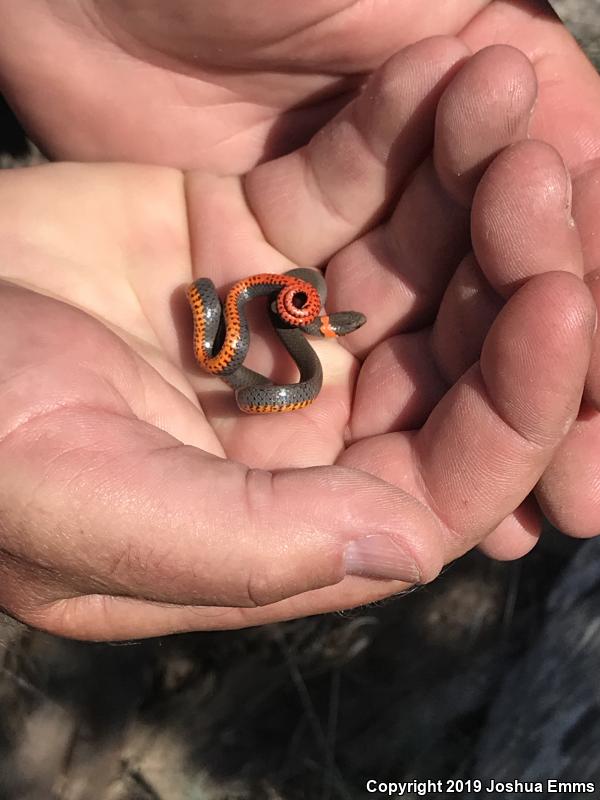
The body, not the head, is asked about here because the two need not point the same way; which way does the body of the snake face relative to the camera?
to the viewer's right
